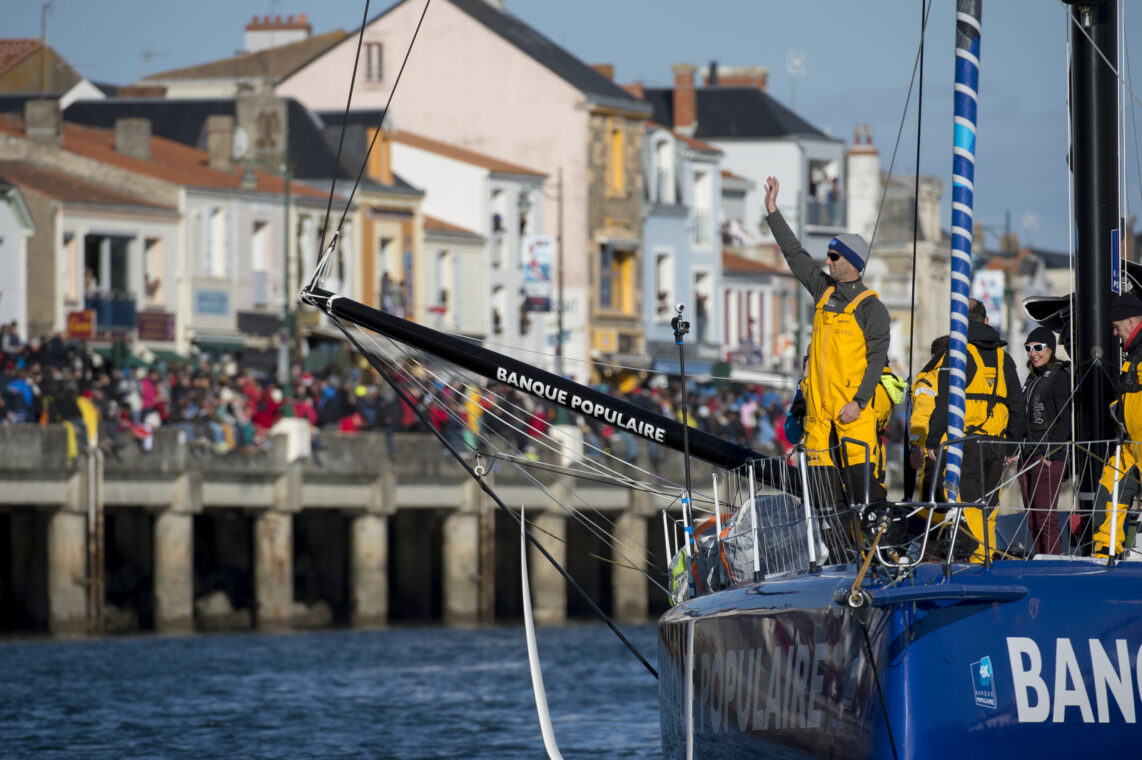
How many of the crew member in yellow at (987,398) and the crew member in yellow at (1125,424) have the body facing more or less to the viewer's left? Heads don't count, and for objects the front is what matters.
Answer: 1

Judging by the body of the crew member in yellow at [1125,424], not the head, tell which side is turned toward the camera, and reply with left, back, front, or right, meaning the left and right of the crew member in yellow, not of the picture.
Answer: left

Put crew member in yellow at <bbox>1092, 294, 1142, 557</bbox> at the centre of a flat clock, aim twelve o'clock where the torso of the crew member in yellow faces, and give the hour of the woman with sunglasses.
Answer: The woman with sunglasses is roughly at 2 o'clock from the crew member in yellow.

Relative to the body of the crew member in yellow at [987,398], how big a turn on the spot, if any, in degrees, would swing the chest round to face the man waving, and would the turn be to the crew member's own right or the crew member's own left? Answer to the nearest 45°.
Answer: approximately 135° to the crew member's own left

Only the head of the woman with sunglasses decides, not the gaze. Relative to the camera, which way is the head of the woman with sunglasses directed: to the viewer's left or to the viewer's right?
to the viewer's left

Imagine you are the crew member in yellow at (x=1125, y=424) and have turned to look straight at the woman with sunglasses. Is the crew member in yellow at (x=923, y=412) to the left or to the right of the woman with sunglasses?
left

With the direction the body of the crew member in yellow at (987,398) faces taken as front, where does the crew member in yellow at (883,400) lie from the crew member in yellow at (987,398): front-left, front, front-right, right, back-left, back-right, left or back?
back-left

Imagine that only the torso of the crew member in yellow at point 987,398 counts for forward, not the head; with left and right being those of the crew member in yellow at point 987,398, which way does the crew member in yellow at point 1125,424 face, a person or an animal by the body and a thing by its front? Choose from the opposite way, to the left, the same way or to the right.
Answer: to the left

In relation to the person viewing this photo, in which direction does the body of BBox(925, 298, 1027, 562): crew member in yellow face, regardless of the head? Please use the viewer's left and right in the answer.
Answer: facing away from the viewer
